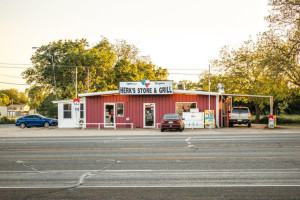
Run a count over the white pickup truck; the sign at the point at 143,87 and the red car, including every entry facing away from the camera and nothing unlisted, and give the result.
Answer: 2

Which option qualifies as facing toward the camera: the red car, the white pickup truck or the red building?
the red building

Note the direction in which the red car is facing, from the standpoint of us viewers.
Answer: facing away from the viewer

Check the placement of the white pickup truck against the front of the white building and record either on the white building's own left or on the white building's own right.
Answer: on the white building's own left

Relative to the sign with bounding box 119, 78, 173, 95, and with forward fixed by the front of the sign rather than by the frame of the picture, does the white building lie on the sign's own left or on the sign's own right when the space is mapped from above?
on the sign's own right

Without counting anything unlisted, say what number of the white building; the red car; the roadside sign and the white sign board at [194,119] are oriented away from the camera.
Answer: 1

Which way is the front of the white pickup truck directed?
away from the camera

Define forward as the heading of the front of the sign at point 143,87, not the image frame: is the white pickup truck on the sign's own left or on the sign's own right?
on the sign's own left

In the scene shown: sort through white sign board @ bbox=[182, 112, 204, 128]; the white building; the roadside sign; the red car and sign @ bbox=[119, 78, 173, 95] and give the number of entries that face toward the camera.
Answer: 4

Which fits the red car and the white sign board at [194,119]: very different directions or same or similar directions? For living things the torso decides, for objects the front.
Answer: very different directions
